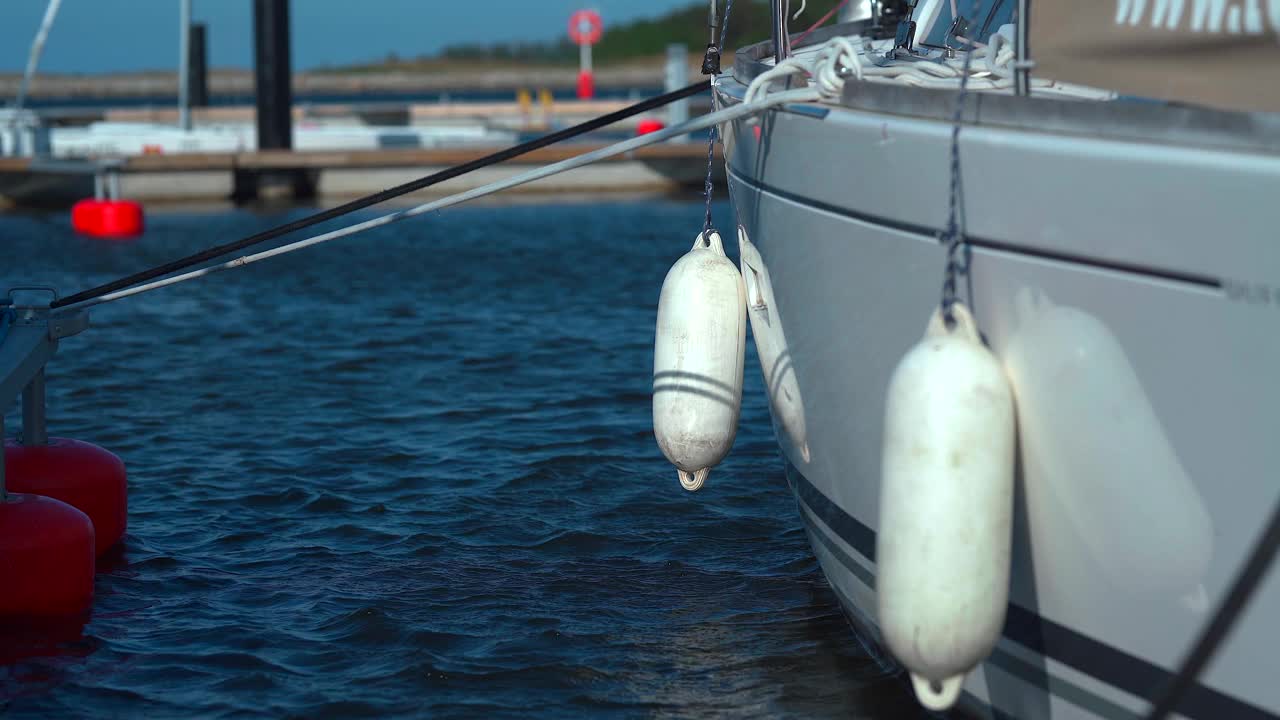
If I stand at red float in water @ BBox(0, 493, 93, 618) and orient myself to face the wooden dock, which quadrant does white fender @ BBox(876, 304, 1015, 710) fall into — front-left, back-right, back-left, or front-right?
back-right

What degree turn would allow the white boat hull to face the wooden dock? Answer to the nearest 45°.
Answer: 0° — it already faces it

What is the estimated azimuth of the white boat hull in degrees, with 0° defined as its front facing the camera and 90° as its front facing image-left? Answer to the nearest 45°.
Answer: approximately 135°
